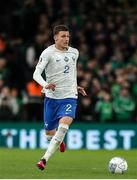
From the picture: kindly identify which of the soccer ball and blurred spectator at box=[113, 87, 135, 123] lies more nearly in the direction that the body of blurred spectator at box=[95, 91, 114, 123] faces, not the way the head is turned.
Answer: the soccer ball

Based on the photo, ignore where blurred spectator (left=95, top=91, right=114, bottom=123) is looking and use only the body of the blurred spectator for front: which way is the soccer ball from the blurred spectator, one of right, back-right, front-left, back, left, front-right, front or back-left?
front

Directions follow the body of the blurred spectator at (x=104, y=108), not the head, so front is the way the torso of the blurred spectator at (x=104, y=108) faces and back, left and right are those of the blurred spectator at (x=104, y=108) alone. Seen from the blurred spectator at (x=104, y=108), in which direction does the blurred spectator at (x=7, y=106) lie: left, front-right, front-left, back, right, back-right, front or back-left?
right

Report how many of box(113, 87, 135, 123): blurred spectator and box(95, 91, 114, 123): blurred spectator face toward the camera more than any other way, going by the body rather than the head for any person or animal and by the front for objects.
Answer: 2

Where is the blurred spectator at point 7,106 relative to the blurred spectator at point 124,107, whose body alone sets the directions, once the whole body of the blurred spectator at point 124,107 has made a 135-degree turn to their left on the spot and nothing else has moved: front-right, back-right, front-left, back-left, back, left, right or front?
back-left

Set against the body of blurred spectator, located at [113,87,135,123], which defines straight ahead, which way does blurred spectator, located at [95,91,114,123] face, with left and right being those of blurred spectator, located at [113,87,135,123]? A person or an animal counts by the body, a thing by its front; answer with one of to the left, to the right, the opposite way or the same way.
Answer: the same way

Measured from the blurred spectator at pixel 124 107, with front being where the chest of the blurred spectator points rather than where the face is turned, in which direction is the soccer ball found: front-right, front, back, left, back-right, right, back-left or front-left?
front

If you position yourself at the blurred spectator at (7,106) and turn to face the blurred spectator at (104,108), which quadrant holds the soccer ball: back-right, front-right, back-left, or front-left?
front-right

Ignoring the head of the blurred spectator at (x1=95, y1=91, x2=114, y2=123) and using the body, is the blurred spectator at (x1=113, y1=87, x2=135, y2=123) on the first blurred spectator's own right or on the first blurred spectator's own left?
on the first blurred spectator's own left

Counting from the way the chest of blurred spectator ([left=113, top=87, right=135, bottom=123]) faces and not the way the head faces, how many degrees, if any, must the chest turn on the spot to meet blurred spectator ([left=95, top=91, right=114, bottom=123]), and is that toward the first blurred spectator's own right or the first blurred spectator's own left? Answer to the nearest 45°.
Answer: approximately 90° to the first blurred spectator's own right

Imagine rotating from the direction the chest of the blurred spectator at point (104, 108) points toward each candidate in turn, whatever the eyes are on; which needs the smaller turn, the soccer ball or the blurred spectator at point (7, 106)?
the soccer ball

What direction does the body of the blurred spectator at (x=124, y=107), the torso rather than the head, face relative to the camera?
toward the camera

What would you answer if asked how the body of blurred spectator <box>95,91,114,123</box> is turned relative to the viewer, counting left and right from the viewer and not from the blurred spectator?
facing the viewer
